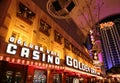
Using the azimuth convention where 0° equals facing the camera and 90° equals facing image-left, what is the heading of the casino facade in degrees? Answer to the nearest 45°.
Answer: approximately 315°
